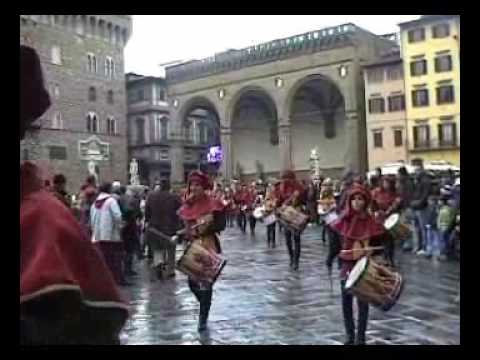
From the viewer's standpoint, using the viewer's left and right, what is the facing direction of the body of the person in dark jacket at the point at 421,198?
facing to the left of the viewer

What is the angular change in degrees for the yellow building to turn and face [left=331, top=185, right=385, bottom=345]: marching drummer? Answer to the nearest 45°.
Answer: approximately 45° to its left

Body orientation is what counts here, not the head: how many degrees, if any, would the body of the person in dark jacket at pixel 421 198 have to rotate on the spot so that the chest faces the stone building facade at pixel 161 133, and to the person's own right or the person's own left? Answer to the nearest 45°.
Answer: approximately 45° to the person's own right

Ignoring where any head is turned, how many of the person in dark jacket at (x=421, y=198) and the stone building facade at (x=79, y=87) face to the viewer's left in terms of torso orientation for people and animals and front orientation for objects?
1

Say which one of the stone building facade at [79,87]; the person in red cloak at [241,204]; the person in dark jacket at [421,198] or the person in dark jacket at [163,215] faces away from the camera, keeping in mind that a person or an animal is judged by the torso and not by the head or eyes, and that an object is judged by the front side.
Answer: the person in dark jacket at [163,215]

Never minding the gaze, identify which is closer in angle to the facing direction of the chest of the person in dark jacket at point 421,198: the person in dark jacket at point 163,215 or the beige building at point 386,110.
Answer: the person in dark jacket

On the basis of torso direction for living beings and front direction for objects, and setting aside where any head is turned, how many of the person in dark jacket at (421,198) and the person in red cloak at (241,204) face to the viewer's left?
1

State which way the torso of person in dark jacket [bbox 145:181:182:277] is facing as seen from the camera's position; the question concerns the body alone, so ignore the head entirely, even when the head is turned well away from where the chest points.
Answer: away from the camera

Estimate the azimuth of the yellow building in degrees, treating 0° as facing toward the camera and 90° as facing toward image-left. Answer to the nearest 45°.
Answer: approximately 45°

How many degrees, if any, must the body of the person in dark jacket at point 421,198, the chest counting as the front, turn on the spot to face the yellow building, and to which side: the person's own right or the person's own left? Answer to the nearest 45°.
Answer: approximately 90° to the person's own right

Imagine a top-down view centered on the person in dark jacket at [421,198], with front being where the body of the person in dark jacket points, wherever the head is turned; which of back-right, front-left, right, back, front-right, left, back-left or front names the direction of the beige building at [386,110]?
right
